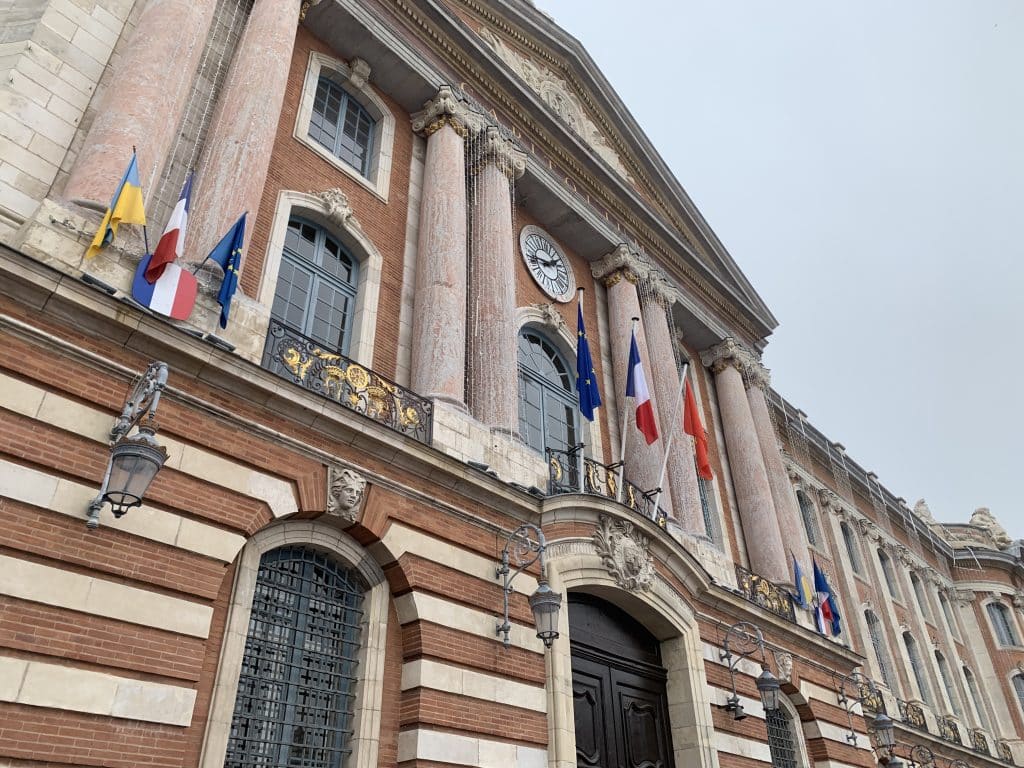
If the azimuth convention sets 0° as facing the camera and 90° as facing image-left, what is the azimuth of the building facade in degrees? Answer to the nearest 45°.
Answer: approximately 315°
